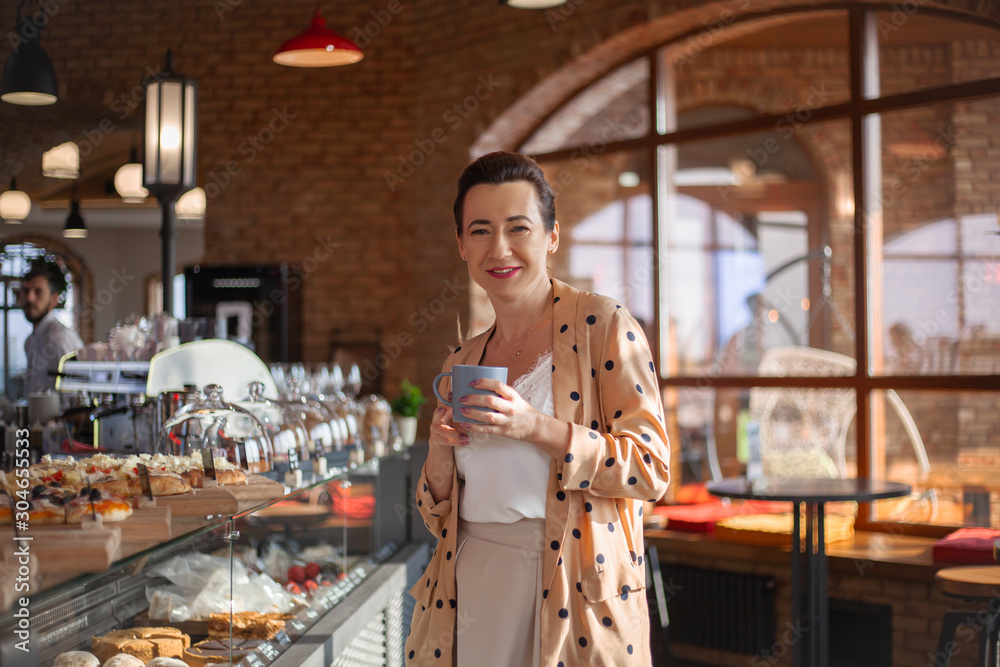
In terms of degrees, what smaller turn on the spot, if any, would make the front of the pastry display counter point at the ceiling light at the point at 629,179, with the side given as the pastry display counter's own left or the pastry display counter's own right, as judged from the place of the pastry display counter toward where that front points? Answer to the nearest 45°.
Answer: approximately 90° to the pastry display counter's own left

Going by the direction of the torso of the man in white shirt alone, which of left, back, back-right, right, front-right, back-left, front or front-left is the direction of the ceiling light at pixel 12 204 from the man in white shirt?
back-right

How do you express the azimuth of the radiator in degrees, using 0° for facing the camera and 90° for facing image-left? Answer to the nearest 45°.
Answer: approximately 45°

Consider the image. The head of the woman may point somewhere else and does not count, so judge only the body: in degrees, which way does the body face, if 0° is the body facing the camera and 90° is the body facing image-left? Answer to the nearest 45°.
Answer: approximately 45°

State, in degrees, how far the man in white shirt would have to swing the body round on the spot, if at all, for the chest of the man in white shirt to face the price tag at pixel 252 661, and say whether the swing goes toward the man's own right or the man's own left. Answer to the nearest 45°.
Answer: approximately 45° to the man's own left

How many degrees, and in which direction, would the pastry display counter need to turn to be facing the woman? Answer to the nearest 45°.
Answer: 0° — it already faces them
